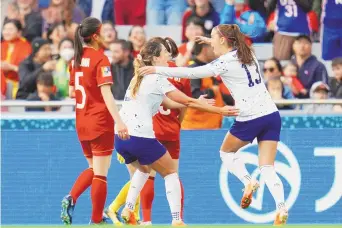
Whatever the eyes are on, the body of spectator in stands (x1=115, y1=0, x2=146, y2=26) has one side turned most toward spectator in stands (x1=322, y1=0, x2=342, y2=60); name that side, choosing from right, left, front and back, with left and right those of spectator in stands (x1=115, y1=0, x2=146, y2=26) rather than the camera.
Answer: left

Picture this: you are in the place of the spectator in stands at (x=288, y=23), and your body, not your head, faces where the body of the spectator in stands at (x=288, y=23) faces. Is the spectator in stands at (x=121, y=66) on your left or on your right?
on your right

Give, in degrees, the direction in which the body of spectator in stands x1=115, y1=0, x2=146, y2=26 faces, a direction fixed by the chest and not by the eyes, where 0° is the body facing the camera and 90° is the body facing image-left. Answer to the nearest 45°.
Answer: approximately 0°

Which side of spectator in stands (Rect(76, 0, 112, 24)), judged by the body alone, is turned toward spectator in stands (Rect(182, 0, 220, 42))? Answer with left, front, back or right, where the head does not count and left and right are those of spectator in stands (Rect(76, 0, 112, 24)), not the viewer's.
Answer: left

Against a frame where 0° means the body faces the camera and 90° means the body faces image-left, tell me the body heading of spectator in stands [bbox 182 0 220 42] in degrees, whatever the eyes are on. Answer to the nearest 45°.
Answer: approximately 0°
